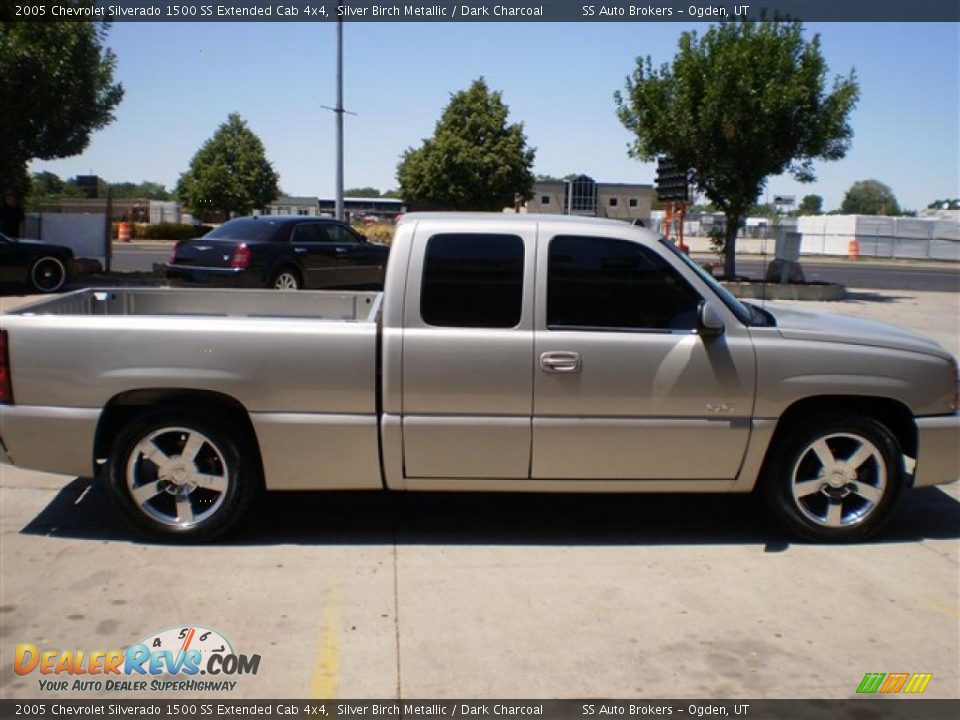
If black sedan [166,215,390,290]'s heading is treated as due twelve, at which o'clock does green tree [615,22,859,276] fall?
The green tree is roughly at 1 o'clock from the black sedan.

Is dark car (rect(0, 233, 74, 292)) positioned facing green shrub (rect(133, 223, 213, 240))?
no

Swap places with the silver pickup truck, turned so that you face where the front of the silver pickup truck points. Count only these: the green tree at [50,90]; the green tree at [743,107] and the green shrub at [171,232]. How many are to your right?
0

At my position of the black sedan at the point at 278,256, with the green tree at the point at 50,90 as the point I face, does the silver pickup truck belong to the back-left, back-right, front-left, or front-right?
back-left

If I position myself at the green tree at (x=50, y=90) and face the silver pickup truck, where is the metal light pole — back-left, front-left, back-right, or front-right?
back-left

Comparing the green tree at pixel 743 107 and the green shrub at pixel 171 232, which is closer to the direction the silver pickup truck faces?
the green tree

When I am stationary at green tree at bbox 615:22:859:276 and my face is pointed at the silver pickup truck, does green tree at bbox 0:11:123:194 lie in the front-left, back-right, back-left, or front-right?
front-right

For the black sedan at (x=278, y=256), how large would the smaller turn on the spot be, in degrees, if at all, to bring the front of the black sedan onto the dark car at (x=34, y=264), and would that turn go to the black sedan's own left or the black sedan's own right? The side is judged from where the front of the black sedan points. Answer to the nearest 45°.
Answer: approximately 135° to the black sedan's own left

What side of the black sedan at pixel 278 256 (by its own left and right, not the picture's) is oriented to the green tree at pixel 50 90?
left

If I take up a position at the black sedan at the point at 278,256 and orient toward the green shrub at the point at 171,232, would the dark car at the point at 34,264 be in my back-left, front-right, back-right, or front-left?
front-left

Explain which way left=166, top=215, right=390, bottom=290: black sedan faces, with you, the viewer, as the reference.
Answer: facing away from the viewer and to the right of the viewer

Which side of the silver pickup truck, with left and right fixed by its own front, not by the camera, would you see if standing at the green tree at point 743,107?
left

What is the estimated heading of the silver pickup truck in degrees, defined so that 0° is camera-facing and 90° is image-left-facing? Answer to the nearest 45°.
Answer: approximately 270°
